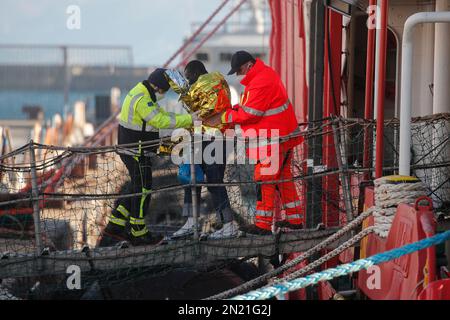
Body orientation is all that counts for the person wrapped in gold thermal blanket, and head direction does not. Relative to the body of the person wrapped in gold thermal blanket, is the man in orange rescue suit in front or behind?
behind

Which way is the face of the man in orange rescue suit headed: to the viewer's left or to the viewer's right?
to the viewer's left

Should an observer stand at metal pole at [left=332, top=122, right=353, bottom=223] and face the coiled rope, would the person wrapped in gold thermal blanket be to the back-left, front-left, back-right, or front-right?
back-right

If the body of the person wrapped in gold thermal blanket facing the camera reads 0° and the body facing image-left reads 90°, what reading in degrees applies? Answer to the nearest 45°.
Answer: approximately 90°

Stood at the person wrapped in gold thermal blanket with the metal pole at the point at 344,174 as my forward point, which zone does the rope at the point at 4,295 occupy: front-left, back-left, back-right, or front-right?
back-right

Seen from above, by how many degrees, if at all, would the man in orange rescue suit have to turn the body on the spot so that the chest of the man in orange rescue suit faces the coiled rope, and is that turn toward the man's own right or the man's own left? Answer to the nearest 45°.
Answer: approximately 135° to the man's own left

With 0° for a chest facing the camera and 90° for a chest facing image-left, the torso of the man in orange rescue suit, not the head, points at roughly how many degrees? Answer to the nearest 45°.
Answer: approximately 90°

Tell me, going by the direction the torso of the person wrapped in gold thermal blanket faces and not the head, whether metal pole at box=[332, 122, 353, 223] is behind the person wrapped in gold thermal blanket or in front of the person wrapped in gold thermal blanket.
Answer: behind
